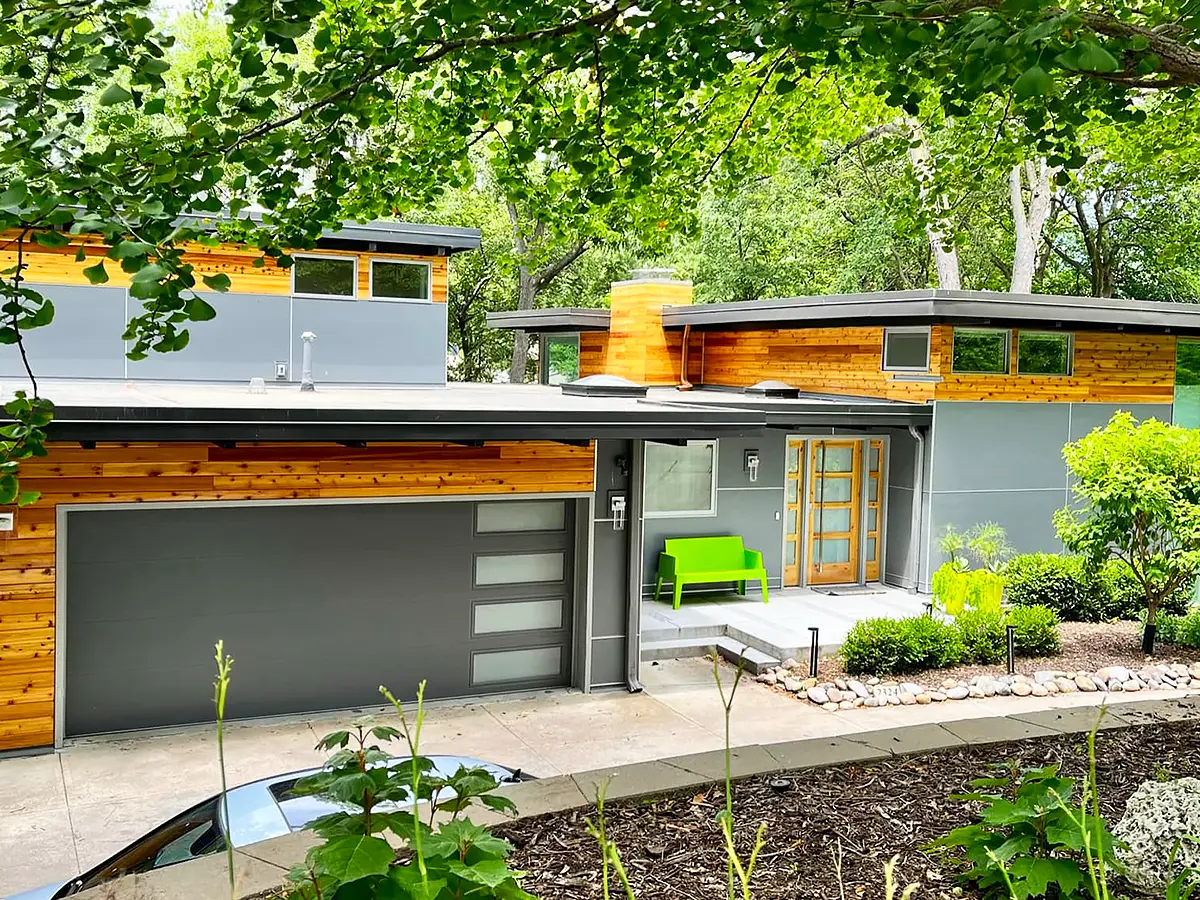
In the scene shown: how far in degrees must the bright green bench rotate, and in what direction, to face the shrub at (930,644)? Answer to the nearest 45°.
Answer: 0° — it already faces it

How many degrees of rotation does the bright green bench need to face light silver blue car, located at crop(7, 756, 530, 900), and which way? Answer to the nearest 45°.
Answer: approximately 45° to its right

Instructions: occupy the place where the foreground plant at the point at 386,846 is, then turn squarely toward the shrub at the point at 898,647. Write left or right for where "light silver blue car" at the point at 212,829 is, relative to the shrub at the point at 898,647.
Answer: left

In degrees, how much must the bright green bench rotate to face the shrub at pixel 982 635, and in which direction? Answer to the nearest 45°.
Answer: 0° — it already faces it

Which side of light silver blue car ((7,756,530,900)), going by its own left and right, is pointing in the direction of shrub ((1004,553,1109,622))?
back

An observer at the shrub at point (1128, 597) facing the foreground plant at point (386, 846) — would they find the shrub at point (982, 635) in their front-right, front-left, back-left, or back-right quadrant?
front-right

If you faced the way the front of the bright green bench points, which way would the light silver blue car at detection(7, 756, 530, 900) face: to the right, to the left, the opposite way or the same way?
to the right

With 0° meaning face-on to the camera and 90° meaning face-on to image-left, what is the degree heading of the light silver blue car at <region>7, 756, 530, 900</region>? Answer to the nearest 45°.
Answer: approximately 45°

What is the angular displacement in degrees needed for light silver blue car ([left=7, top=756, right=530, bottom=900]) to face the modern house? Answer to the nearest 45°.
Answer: approximately 135° to its right

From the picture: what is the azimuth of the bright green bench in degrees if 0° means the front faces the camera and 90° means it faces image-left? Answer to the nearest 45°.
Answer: approximately 315°

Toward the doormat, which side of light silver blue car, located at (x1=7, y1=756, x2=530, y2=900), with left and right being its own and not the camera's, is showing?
back

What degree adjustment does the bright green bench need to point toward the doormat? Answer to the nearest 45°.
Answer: approximately 90° to its left

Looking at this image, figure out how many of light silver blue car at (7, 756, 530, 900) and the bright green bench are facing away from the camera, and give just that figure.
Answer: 0
